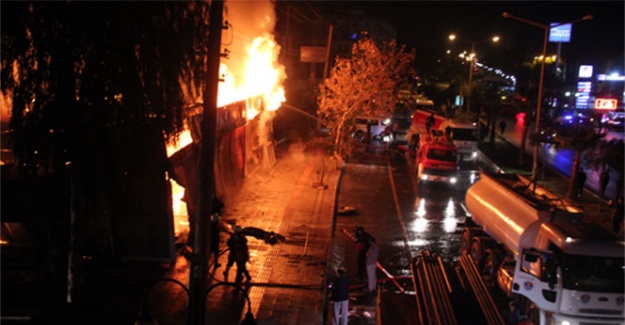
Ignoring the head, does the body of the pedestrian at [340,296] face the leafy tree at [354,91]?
yes

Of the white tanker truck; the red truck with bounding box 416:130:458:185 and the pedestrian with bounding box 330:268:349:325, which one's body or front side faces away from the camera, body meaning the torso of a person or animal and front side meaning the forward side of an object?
the pedestrian

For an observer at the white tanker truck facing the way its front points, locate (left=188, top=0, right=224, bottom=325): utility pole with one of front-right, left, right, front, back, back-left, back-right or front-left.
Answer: right

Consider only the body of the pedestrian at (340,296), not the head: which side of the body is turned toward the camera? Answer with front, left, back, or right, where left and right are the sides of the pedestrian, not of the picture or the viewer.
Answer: back

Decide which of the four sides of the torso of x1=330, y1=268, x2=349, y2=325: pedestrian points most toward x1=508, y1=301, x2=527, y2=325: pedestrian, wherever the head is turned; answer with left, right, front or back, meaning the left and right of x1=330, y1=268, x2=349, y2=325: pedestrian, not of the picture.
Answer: right

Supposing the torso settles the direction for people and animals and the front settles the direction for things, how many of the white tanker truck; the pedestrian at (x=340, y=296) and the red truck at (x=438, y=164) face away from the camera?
1

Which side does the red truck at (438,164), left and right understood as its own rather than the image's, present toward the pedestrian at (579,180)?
left

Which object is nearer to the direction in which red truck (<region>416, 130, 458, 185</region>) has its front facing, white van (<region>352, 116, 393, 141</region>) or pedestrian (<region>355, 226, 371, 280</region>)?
the pedestrian

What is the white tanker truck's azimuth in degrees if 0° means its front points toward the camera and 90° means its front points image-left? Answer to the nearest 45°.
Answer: approximately 315°

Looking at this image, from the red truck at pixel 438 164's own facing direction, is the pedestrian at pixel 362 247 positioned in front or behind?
in front

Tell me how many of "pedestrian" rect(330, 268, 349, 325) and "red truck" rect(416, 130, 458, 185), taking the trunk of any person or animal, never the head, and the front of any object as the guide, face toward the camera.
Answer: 1

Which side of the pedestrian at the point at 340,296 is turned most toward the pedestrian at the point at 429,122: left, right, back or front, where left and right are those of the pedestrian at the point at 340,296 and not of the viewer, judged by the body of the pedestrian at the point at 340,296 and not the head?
front

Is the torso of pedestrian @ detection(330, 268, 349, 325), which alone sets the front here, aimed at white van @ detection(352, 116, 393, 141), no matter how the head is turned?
yes

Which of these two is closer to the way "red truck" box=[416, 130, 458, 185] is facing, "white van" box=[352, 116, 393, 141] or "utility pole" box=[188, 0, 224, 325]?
the utility pole
